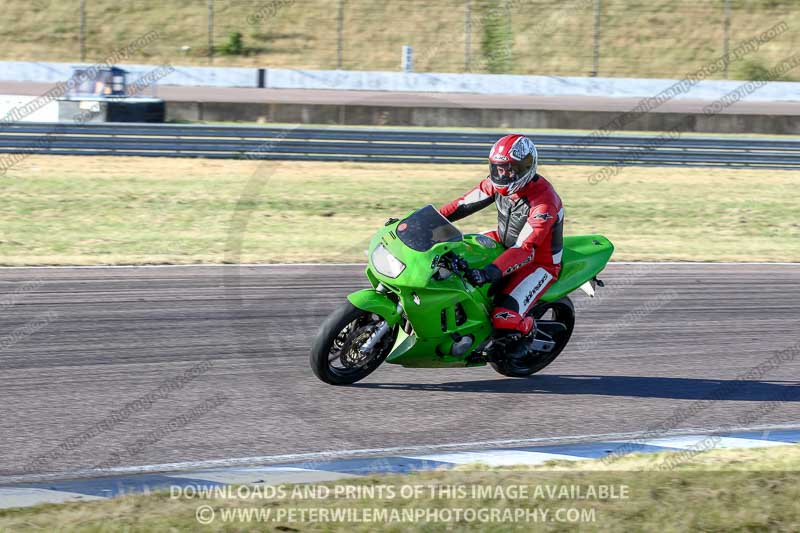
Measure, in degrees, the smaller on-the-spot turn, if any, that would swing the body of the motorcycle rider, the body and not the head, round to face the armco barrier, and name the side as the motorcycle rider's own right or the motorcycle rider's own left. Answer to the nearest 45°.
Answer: approximately 135° to the motorcycle rider's own right

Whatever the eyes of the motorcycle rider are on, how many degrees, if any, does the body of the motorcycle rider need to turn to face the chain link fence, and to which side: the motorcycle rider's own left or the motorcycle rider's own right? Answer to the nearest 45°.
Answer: approximately 135° to the motorcycle rider's own right

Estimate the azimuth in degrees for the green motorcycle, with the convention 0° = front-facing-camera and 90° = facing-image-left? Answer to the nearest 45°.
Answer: approximately 45°

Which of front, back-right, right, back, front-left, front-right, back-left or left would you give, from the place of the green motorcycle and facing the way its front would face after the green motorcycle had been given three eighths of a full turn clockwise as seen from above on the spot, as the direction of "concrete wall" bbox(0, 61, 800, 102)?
front

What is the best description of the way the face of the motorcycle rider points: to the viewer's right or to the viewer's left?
to the viewer's left

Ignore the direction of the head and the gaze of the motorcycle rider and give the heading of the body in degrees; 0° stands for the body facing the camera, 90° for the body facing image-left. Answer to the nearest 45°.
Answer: approximately 45°
